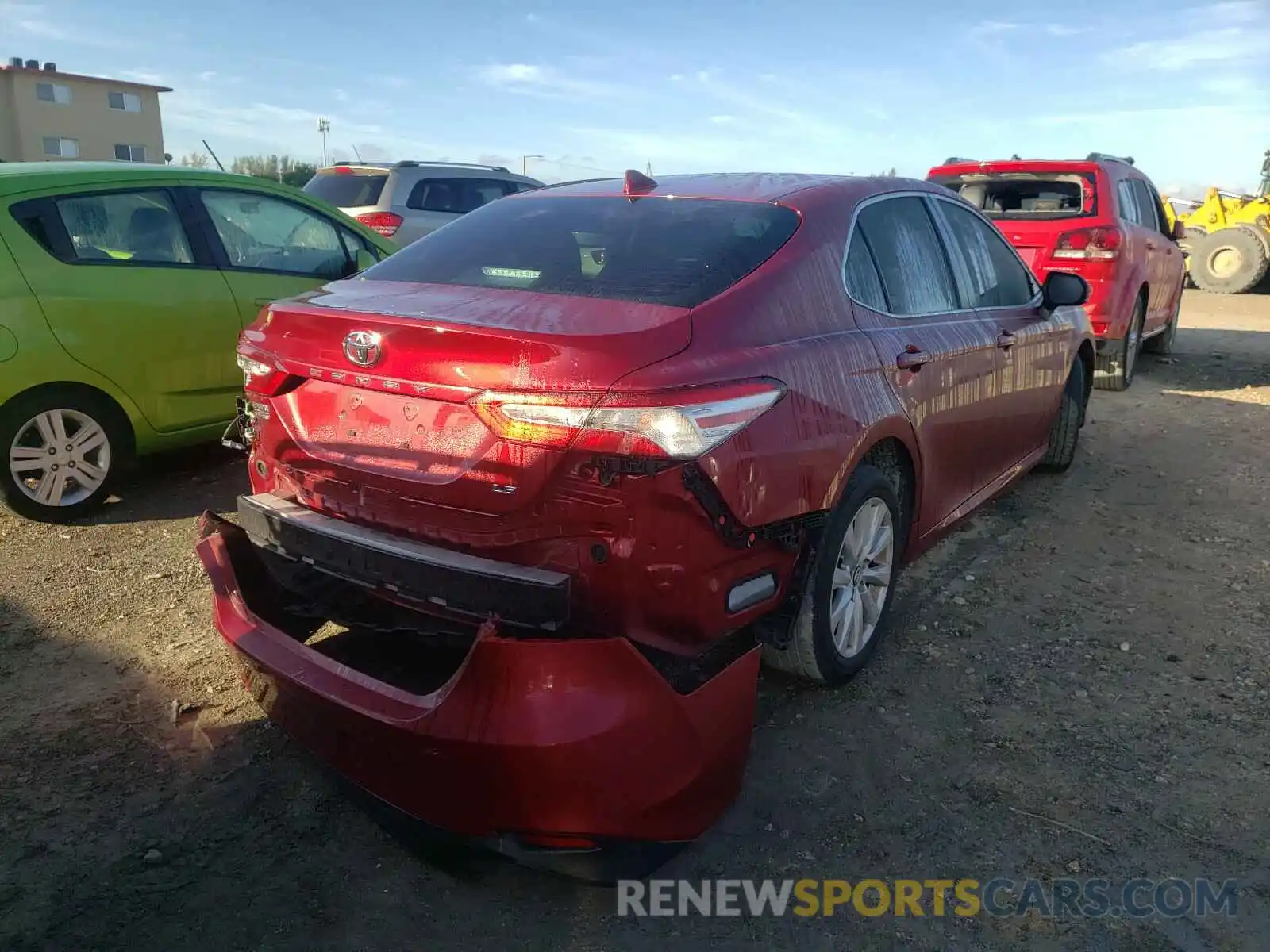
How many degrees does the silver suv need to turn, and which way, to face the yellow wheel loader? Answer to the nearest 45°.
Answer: approximately 45° to its right

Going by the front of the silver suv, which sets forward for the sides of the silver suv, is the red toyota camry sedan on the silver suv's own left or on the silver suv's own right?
on the silver suv's own right

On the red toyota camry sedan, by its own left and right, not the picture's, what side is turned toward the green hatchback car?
left

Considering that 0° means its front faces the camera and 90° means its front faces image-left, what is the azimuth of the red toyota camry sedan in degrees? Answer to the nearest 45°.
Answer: approximately 225°

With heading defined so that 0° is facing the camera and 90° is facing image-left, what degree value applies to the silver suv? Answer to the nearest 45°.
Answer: approximately 225°

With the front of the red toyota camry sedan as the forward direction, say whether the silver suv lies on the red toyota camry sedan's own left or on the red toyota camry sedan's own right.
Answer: on the red toyota camry sedan's own left

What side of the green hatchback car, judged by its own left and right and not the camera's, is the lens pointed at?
right

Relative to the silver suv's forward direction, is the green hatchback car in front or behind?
behind
